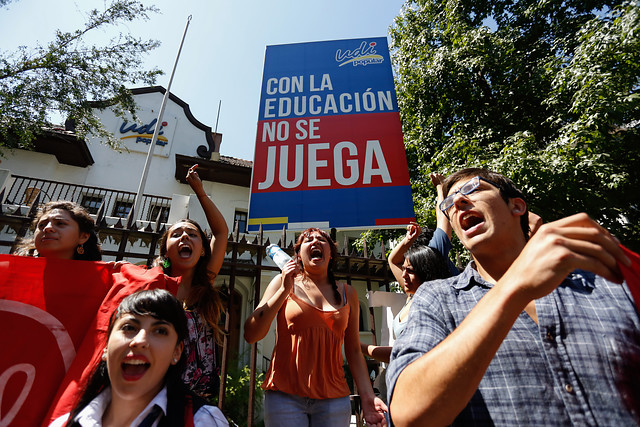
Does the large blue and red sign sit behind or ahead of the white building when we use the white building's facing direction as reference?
ahead

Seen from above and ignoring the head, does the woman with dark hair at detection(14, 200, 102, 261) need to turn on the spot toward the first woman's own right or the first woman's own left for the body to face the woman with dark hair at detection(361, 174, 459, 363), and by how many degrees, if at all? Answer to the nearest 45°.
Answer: approximately 90° to the first woman's own left

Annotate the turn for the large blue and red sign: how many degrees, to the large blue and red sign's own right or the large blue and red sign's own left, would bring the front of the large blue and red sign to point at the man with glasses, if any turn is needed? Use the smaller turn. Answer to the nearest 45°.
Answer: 0° — it already faces them

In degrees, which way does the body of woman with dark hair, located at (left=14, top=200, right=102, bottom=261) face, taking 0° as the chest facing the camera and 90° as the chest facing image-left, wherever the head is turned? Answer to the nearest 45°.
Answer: approximately 45°

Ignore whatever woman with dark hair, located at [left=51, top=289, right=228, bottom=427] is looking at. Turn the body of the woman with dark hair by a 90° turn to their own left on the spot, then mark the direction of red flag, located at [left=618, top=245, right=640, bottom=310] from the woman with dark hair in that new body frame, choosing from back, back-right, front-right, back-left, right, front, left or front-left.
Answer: front-right

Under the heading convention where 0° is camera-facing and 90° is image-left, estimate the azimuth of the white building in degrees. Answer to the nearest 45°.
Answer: approximately 0°

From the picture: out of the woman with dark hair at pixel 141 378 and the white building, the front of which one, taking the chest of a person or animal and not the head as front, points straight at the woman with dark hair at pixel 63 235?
the white building

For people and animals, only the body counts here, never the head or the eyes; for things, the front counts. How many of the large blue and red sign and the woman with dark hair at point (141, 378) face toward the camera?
2

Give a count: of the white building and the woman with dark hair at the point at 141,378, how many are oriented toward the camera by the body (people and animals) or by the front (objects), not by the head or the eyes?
2

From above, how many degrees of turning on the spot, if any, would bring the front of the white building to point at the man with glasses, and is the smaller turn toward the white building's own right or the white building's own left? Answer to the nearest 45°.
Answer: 0° — it already faces them

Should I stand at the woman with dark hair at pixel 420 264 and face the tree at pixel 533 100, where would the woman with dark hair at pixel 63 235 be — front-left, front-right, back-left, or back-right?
back-left

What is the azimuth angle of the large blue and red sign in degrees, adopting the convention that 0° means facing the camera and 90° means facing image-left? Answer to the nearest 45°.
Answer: approximately 0°

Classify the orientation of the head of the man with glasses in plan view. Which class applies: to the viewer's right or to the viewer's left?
to the viewer's left

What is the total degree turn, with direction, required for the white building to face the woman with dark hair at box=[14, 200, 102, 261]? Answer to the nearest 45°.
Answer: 0° — it already faces them
